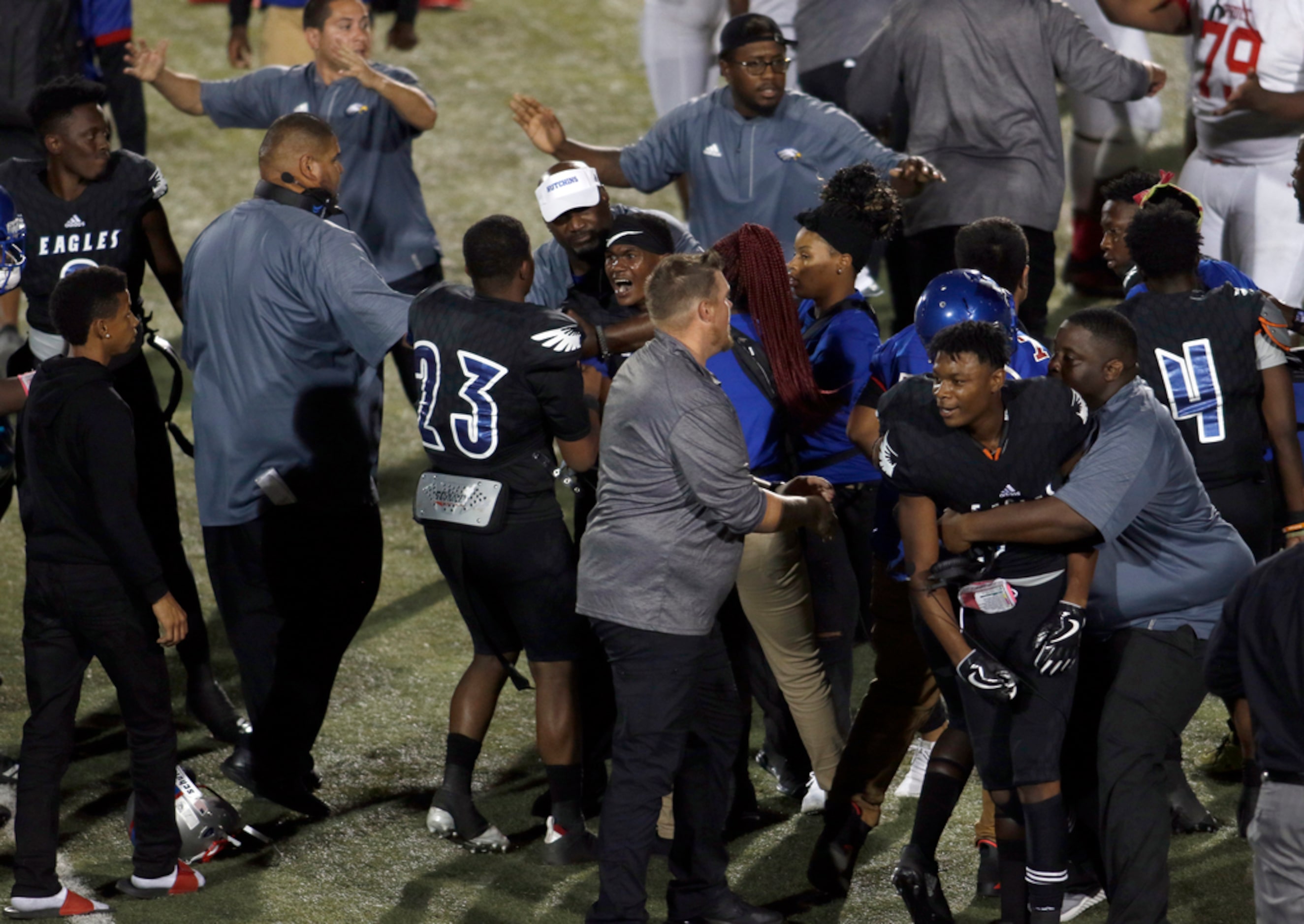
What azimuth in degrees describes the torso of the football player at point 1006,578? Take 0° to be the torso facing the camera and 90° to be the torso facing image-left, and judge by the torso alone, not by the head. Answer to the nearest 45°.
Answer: approximately 0°

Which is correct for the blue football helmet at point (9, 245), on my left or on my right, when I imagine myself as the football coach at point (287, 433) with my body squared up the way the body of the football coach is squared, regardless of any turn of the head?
on my left

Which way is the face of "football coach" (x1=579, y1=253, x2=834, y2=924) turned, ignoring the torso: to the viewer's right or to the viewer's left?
to the viewer's right

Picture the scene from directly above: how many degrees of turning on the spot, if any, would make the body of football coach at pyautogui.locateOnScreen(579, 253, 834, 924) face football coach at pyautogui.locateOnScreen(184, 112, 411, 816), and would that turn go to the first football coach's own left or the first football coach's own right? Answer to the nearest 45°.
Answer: approximately 90° to the first football coach's own left

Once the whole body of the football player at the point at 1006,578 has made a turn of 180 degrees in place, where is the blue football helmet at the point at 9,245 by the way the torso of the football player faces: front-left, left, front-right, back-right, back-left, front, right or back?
left

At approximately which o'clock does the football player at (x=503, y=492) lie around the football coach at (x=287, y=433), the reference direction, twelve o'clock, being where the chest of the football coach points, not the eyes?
The football player is roughly at 3 o'clock from the football coach.

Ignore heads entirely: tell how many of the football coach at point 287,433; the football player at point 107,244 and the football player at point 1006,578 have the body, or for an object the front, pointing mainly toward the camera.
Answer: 2

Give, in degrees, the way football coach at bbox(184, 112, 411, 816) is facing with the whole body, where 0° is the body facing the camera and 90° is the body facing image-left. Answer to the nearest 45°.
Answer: approximately 225°

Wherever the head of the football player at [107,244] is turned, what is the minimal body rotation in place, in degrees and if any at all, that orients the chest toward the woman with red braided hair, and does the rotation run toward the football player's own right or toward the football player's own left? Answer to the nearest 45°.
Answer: approximately 45° to the football player's own left

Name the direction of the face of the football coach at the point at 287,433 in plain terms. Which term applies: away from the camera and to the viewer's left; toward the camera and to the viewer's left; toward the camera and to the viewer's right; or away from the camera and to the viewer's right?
away from the camera and to the viewer's right

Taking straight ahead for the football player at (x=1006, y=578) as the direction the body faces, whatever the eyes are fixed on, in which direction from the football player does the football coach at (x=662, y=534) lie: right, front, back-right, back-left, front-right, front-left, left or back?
right

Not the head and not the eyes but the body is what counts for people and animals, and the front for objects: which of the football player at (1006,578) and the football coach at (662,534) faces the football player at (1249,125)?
the football coach

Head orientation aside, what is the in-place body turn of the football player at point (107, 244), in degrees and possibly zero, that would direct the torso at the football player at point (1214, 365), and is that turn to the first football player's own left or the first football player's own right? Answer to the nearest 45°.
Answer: approximately 45° to the first football player's own left
